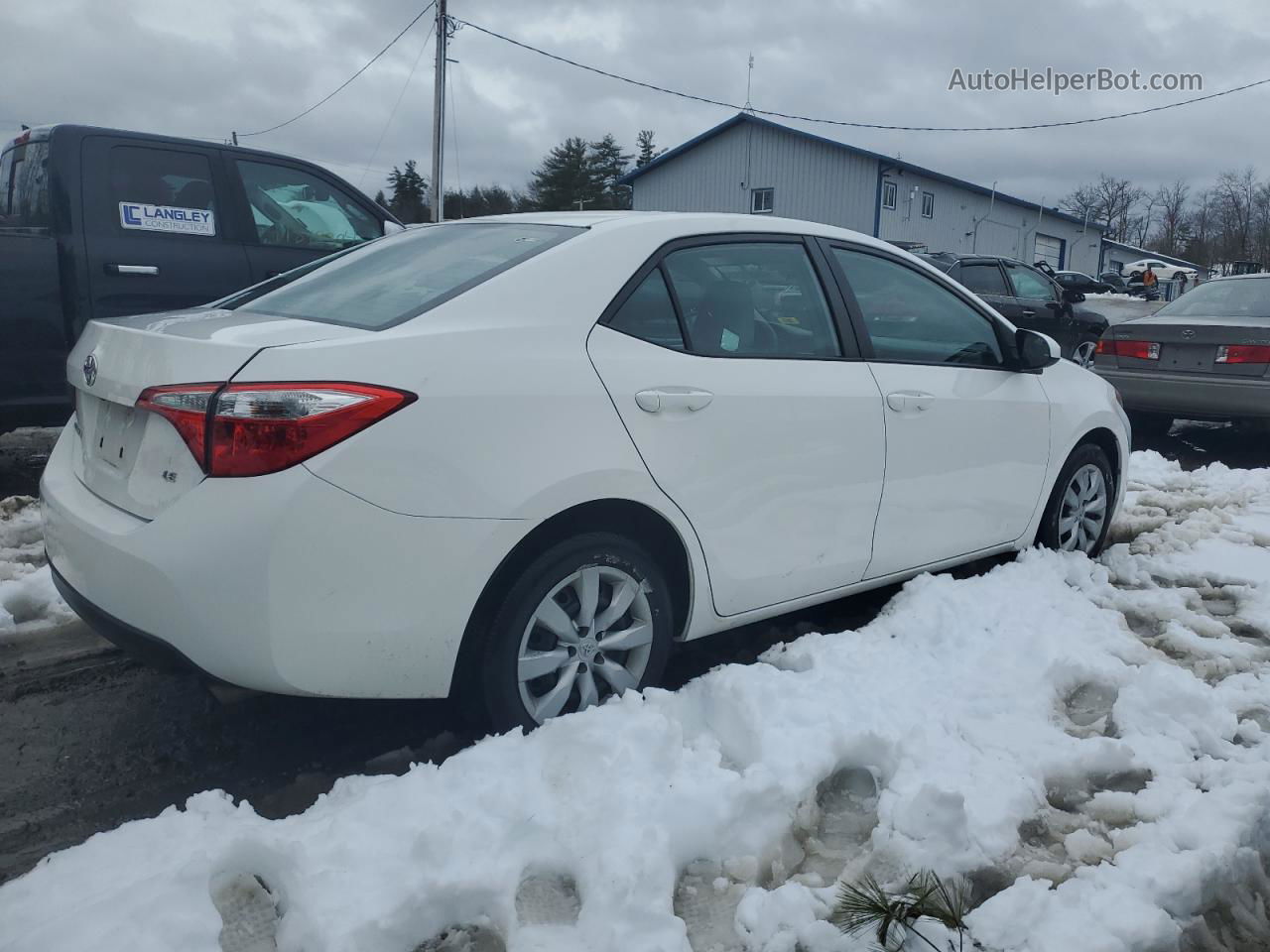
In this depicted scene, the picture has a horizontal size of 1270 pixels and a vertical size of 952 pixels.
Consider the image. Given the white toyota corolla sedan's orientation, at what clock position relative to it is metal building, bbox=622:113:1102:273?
The metal building is roughly at 11 o'clock from the white toyota corolla sedan.

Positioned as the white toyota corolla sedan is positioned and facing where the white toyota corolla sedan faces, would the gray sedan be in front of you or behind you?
in front

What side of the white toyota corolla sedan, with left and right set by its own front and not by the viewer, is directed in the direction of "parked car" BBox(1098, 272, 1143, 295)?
front

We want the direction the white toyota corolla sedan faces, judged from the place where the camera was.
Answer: facing away from the viewer and to the right of the viewer

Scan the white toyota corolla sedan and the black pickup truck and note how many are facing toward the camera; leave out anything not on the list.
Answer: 0

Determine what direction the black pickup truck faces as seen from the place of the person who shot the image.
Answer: facing away from the viewer and to the right of the viewer

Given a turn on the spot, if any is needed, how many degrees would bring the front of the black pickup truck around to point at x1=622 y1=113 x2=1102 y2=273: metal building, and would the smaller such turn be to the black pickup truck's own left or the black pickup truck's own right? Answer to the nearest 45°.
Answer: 0° — it already faces it

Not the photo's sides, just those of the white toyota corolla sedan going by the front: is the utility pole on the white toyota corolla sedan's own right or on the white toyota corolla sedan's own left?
on the white toyota corolla sedan's own left

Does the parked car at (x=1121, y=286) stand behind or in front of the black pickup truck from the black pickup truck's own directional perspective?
in front
